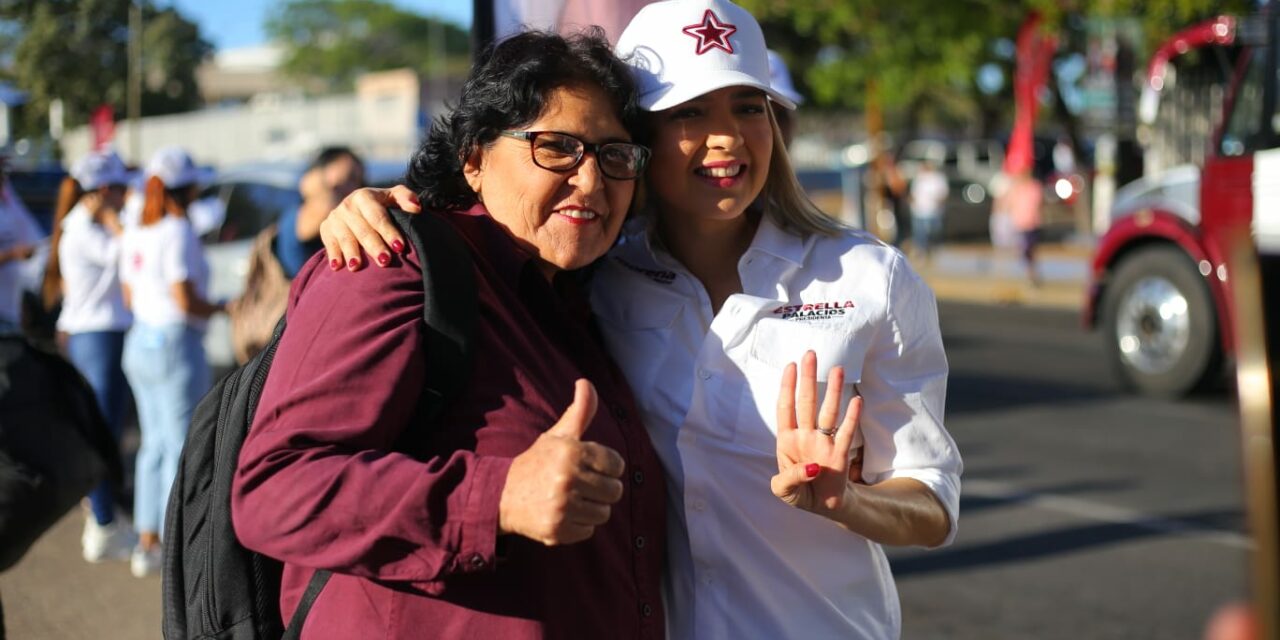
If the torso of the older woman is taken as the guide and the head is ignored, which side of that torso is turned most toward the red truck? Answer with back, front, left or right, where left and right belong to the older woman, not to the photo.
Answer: left

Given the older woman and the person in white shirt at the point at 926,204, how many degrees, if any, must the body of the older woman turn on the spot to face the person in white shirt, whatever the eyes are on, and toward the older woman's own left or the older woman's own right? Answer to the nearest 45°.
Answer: approximately 135° to the older woman's own left

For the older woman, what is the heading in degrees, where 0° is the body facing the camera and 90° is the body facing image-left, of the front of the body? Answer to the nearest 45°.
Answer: approximately 315°

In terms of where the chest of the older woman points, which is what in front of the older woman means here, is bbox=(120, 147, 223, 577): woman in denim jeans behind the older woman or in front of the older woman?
behind

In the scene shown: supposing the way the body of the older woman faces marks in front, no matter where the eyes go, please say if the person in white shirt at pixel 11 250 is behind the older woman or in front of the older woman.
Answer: behind

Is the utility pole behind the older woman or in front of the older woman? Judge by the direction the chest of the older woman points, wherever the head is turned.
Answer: behind
